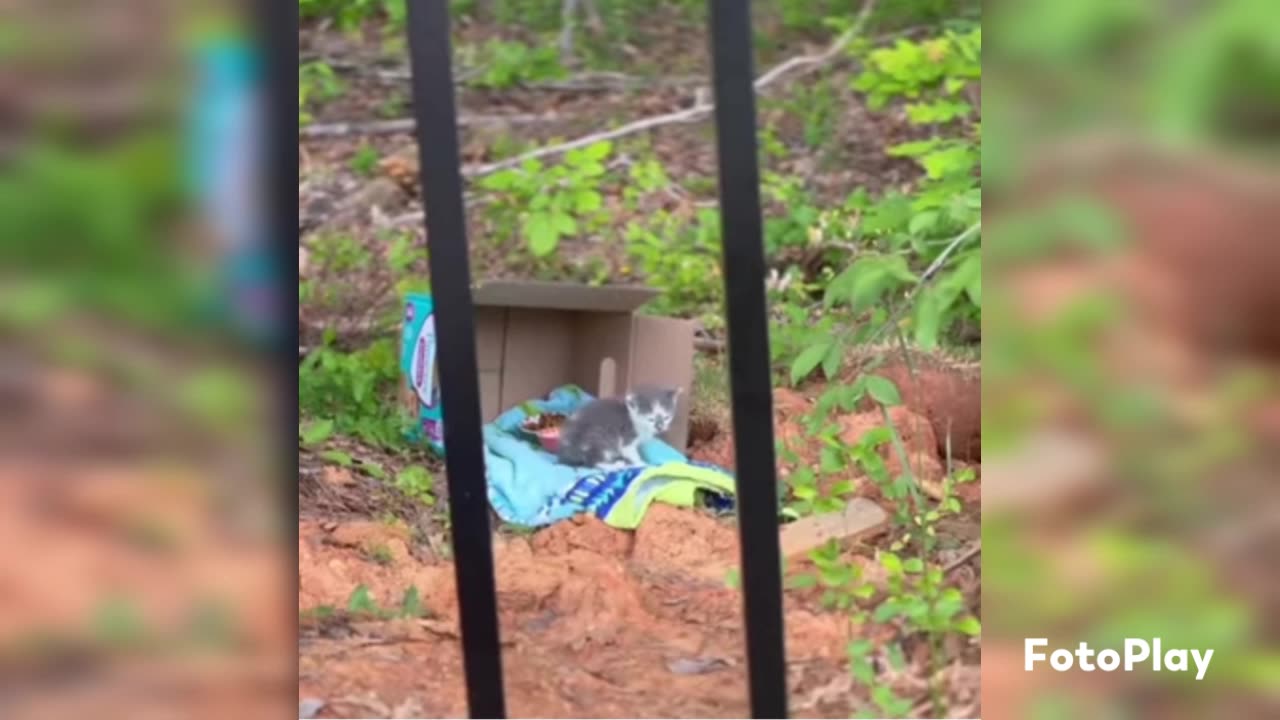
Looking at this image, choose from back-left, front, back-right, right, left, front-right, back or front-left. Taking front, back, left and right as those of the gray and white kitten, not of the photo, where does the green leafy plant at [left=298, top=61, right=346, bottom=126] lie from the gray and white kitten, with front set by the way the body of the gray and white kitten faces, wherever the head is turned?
back-left

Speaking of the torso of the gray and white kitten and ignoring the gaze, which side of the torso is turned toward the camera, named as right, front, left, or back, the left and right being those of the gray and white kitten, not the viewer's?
right

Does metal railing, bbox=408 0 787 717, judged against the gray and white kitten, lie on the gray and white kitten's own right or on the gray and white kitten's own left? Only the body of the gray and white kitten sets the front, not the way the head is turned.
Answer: on the gray and white kitten's own right
